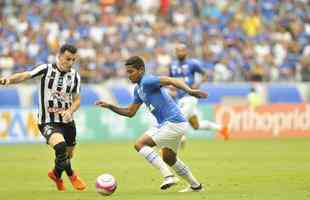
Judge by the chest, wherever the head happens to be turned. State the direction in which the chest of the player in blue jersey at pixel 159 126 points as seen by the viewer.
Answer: to the viewer's left

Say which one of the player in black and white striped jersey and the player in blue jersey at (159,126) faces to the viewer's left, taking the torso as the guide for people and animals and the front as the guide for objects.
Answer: the player in blue jersey

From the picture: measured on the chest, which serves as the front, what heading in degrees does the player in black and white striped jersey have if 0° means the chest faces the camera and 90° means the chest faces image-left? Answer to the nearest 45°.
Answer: approximately 315°

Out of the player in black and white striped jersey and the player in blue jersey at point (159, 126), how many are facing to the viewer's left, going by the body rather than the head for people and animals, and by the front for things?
1

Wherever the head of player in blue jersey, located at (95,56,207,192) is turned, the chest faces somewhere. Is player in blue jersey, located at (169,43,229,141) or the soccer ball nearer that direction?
the soccer ball

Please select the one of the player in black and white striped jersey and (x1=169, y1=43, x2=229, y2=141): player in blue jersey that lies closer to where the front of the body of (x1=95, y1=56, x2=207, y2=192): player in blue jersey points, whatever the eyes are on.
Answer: the player in black and white striped jersey
